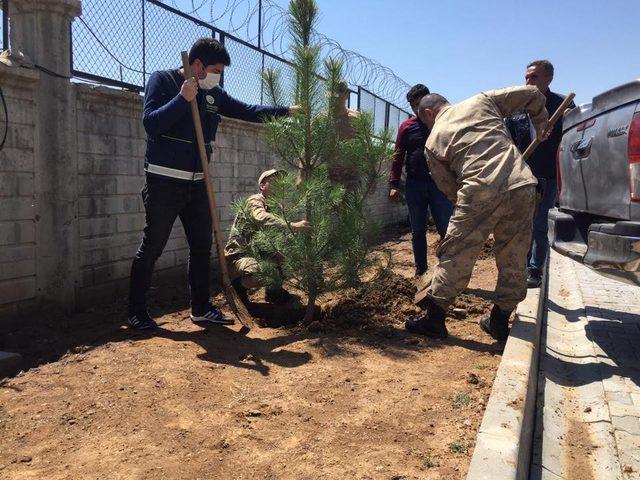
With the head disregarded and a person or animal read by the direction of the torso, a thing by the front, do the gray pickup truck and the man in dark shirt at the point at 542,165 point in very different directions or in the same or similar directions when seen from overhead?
very different directions

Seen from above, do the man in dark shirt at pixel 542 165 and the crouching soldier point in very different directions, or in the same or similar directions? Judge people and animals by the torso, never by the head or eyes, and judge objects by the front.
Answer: very different directions

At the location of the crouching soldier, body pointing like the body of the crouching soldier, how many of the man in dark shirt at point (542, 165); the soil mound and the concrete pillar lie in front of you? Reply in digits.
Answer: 2

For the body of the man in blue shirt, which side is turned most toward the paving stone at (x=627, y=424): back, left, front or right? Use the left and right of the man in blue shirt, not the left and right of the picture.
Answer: front

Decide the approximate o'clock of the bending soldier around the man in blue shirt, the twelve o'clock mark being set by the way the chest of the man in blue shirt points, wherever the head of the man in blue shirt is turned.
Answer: The bending soldier is roughly at 11 o'clock from the man in blue shirt.

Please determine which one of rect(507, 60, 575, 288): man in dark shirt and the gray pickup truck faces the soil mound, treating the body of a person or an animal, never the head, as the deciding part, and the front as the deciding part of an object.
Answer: the man in dark shirt

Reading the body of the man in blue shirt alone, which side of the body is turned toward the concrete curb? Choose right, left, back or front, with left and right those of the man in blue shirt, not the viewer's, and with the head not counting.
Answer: front

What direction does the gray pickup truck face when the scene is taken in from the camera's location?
facing away from the viewer and to the right of the viewer

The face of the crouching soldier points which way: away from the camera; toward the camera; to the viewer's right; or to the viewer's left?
to the viewer's right

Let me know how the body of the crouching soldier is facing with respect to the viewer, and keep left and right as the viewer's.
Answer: facing to the right of the viewer

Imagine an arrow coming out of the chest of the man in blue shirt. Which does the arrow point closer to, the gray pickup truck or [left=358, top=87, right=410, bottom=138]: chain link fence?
the gray pickup truck

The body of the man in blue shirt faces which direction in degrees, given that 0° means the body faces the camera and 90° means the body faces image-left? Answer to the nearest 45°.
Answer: approximately 315°

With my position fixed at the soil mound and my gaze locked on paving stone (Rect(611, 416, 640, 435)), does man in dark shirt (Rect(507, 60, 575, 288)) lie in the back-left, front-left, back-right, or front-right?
front-left

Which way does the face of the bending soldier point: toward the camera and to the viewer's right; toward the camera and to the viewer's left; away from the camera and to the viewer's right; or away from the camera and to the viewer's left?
away from the camera and to the viewer's left
